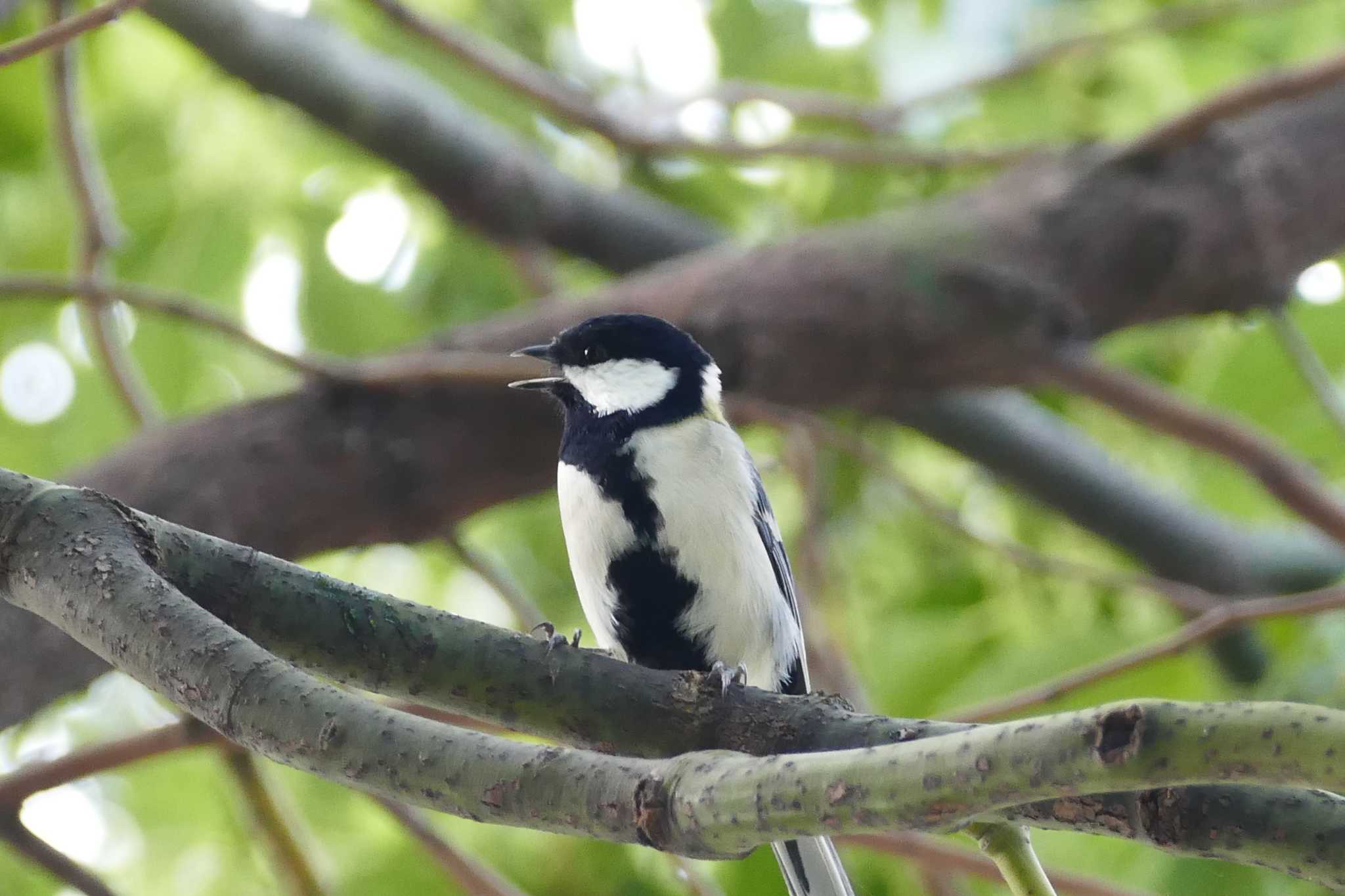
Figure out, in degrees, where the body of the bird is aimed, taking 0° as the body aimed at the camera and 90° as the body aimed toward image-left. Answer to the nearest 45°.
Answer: approximately 45°
